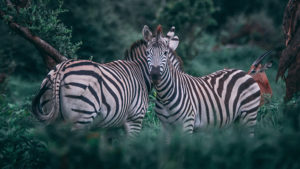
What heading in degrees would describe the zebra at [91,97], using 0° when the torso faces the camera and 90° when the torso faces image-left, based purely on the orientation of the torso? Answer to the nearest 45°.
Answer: approximately 225°

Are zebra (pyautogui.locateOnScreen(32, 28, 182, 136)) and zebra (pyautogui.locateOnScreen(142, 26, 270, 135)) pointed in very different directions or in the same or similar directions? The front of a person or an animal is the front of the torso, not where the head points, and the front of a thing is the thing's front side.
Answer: very different directions

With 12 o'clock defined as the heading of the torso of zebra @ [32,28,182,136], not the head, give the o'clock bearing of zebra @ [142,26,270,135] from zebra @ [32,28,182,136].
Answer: zebra @ [142,26,270,135] is roughly at 1 o'clock from zebra @ [32,28,182,136].

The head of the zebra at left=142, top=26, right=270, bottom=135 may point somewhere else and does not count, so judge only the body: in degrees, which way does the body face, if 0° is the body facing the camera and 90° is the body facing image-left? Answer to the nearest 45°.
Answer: approximately 45°
